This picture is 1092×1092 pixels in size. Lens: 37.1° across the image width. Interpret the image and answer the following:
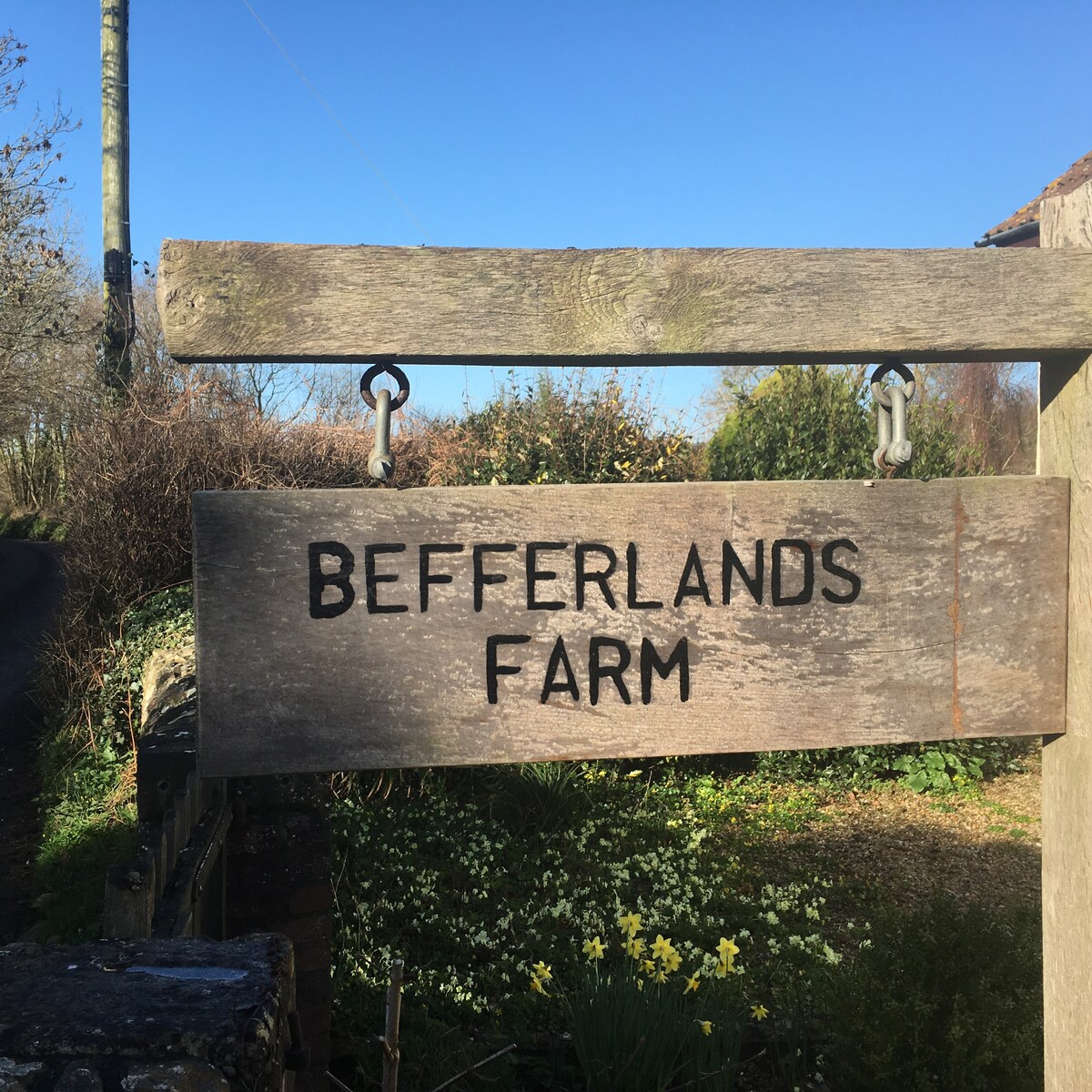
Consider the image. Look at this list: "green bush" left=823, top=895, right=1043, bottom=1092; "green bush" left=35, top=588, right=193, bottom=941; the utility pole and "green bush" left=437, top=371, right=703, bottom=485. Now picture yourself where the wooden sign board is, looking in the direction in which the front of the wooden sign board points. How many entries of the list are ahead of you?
0

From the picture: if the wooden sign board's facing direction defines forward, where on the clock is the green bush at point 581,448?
The green bush is roughly at 6 o'clock from the wooden sign board.

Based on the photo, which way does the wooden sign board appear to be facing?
toward the camera

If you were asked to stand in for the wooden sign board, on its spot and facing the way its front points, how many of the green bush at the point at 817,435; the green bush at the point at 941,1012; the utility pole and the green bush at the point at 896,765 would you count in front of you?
0

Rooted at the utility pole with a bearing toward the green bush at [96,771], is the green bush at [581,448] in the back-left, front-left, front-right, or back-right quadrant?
front-left

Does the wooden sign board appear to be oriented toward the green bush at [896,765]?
no

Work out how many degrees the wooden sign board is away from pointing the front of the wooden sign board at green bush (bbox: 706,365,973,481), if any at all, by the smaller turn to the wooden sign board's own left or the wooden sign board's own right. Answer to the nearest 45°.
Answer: approximately 180°

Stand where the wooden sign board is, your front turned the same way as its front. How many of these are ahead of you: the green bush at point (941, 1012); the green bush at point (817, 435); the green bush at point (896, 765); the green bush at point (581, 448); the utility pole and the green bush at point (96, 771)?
0

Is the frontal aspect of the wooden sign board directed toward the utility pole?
no

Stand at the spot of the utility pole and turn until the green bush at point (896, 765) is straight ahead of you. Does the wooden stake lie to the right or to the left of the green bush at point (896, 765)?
right

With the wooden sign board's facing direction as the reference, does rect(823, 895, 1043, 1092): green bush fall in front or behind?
behind

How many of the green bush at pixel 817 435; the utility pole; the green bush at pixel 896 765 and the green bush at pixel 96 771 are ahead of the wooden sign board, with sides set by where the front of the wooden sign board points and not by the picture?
0

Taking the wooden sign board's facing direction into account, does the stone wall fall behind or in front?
in front
